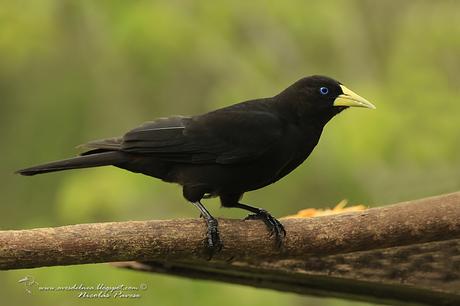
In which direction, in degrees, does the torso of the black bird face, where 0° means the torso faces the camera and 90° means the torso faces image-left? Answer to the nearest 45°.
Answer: approximately 270°
